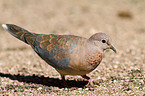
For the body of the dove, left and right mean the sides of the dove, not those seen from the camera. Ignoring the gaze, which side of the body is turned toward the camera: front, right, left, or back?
right
